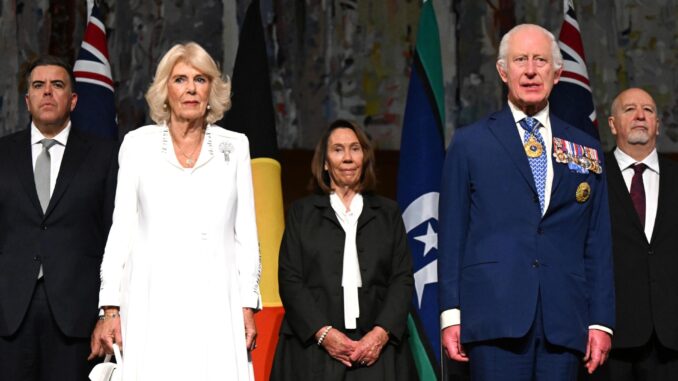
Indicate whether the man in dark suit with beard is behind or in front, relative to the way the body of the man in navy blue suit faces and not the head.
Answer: behind

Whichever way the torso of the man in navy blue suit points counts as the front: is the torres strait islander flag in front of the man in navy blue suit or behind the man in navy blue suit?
behind

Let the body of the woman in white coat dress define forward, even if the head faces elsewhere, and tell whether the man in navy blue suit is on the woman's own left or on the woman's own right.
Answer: on the woman's own left

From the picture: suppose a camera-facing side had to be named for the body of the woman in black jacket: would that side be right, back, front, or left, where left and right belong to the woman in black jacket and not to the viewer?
front

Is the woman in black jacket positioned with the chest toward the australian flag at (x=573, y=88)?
no

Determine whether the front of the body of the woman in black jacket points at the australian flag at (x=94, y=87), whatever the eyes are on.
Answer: no

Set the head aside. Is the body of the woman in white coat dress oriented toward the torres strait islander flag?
no

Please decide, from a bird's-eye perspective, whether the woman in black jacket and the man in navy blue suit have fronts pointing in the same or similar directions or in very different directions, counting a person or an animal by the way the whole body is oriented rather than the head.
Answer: same or similar directions

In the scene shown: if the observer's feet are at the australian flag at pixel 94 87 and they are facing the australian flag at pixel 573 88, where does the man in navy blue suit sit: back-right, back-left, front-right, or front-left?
front-right

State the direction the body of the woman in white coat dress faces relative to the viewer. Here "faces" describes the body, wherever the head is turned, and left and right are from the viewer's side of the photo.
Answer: facing the viewer

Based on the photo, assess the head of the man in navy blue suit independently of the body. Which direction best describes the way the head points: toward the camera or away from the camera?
toward the camera

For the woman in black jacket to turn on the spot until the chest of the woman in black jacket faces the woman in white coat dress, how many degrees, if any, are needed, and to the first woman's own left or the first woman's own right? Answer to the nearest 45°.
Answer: approximately 45° to the first woman's own right

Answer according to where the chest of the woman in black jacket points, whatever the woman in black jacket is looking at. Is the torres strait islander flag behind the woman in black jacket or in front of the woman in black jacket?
behind

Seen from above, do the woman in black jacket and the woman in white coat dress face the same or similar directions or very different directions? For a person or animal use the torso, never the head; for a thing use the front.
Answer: same or similar directions

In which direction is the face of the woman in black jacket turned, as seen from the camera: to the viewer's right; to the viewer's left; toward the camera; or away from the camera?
toward the camera
